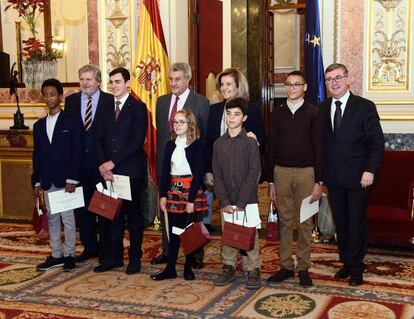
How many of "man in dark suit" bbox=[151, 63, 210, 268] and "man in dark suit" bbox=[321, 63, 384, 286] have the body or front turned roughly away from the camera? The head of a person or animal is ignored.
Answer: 0

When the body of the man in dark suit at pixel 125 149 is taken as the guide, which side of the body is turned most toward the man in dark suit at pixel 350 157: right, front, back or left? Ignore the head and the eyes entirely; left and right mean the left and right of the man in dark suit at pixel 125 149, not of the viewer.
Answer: left

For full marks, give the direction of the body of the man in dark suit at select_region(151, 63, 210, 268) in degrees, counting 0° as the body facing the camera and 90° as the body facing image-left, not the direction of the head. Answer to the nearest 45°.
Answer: approximately 45°

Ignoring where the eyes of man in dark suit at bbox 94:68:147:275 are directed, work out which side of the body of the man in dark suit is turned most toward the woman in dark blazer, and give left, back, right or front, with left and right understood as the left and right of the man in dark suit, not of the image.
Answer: left

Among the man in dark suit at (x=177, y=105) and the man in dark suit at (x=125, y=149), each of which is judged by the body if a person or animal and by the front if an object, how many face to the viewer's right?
0

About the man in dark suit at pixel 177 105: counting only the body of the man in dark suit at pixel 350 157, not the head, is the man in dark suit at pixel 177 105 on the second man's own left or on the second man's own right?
on the second man's own right

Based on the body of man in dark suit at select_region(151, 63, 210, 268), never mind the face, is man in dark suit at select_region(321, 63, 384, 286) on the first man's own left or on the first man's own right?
on the first man's own left

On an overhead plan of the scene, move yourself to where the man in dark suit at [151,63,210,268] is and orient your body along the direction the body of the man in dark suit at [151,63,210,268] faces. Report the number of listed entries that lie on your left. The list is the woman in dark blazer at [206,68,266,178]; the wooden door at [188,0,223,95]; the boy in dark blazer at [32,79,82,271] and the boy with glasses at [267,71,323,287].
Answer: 2

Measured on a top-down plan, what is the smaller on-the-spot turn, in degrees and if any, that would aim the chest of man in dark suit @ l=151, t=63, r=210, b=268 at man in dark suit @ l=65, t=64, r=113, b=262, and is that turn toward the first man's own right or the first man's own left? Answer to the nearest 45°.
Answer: approximately 45° to the first man's own right

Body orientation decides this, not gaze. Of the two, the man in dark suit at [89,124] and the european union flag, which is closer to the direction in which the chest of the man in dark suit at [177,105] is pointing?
the man in dark suit
